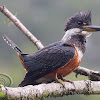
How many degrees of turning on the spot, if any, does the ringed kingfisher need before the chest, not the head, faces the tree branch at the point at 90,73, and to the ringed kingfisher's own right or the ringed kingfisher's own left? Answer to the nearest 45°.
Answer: approximately 45° to the ringed kingfisher's own left

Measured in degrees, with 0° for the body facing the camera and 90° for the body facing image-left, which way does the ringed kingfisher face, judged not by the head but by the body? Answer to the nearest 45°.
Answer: approximately 270°
